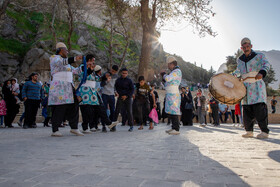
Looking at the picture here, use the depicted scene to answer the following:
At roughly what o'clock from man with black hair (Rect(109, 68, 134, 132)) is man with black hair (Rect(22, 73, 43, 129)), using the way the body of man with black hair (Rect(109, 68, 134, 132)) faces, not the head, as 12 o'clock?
man with black hair (Rect(22, 73, 43, 129)) is roughly at 4 o'clock from man with black hair (Rect(109, 68, 134, 132)).

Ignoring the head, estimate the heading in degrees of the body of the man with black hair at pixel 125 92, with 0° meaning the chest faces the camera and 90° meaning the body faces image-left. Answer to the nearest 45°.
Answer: approximately 0°

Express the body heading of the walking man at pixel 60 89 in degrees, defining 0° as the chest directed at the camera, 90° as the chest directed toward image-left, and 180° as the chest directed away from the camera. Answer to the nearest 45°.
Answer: approximately 270°

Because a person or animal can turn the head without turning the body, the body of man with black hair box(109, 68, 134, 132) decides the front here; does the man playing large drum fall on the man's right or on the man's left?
on the man's left

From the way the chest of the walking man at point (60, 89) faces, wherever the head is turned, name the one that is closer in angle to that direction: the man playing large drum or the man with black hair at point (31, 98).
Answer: the man playing large drum

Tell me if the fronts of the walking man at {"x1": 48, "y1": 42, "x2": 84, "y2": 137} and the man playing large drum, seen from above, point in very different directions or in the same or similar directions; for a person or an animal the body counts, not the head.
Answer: very different directions

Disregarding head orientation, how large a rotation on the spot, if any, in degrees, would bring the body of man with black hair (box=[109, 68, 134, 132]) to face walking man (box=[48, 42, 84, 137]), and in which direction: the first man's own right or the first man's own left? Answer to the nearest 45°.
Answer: approximately 45° to the first man's own right

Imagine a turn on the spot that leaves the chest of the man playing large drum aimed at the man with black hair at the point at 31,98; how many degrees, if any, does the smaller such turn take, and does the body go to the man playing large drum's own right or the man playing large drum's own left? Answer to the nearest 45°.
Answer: approximately 45° to the man playing large drum's own right
